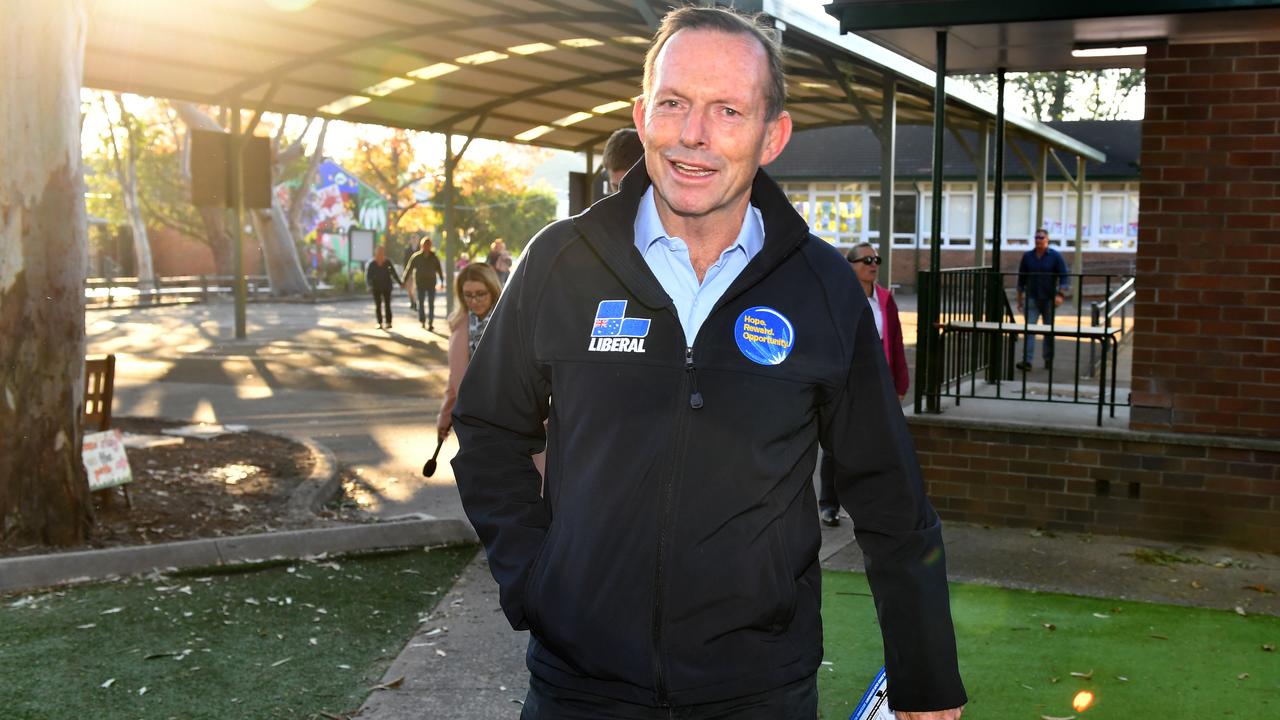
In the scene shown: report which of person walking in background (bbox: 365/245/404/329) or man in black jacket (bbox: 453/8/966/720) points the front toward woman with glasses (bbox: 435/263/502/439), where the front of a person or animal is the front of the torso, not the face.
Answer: the person walking in background

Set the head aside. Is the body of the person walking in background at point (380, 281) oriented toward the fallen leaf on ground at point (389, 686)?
yes

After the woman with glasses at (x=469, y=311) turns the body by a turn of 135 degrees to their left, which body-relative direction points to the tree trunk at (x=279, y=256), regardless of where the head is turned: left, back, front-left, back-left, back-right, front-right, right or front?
front-left

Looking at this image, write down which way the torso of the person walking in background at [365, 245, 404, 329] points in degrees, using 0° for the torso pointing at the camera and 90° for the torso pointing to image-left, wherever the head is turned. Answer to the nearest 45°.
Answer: approximately 0°

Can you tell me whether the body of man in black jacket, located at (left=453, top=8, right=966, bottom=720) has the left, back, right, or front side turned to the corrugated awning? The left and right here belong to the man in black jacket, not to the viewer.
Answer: back

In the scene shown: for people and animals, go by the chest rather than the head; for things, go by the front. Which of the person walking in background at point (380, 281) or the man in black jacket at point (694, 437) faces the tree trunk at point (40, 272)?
the person walking in background

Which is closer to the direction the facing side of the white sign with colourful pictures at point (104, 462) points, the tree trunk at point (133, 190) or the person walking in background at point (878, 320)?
the person walking in background

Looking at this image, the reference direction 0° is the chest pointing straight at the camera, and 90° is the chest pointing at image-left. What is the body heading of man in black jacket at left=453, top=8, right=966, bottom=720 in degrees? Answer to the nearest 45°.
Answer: approximately 0°

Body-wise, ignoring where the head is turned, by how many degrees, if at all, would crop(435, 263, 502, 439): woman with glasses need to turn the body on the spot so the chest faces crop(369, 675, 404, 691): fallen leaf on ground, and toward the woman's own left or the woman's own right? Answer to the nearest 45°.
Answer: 0° — they already face it

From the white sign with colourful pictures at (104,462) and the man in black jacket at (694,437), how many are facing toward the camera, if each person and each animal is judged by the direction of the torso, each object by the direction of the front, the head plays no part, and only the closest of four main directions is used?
2
